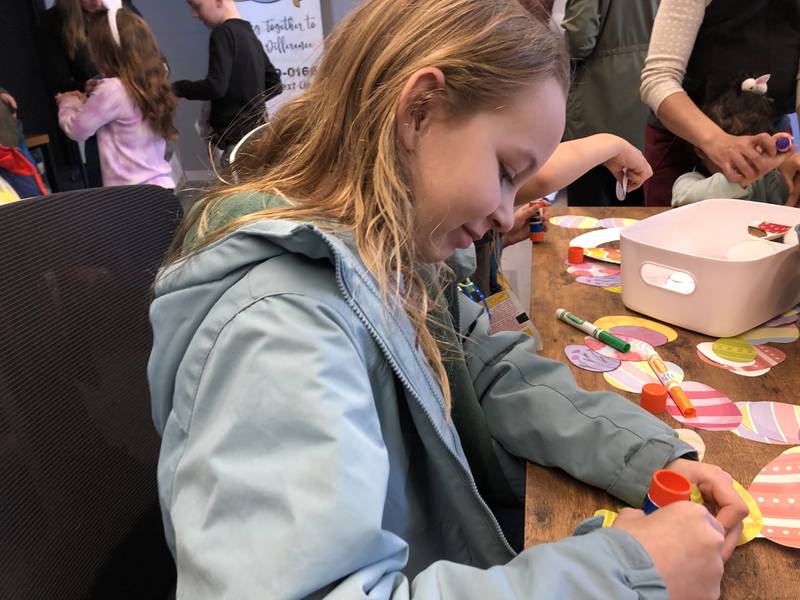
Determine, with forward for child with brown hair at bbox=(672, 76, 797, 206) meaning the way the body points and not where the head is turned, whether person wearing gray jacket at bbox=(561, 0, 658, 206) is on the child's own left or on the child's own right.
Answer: on the child's own right

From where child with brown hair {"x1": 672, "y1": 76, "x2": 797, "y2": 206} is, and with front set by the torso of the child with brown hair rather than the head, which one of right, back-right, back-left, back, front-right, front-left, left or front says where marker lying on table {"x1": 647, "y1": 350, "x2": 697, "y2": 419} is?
front-left

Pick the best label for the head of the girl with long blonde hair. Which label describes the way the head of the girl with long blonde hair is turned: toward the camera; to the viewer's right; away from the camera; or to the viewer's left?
to the viewer's right

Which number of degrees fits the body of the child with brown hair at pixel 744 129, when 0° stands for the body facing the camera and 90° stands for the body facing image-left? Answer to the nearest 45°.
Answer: approximately 45°

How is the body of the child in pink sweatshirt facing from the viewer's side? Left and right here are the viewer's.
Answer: facing away from the viewer and to the left of the viewer

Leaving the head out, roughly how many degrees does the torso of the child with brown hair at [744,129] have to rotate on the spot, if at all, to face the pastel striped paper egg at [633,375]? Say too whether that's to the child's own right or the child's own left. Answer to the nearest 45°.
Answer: approximately 45° to the child's own left

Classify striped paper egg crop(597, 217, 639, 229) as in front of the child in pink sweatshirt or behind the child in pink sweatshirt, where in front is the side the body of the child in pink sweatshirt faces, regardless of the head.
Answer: behind

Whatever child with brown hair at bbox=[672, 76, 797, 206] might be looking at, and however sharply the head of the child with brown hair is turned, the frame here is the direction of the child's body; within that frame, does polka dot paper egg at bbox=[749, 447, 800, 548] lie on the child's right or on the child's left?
on the child's left

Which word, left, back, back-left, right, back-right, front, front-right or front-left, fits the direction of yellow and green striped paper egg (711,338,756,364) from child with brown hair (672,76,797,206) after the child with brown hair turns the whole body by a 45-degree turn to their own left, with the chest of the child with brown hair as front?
front

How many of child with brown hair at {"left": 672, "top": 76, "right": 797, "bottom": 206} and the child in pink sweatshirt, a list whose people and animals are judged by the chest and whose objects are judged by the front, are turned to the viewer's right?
0
